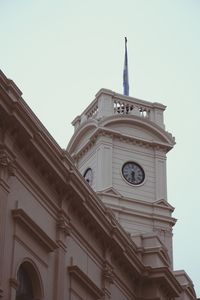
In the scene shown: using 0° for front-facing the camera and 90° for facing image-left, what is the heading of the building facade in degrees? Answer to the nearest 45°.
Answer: approximately 315°
